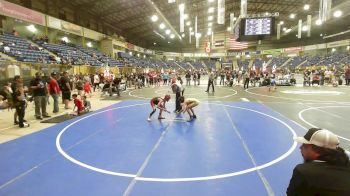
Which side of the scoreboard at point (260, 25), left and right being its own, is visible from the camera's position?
front

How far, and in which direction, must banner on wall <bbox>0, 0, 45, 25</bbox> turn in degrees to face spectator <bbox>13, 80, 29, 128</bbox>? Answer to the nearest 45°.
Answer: approximately 45° to its right

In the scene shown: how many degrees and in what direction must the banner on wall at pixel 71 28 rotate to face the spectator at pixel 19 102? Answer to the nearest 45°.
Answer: approximately 45° to its right

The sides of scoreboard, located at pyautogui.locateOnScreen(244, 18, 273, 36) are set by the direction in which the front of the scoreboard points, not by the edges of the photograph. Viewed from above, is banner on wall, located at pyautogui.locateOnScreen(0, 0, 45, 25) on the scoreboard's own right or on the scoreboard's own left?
on the scoreboard's own right

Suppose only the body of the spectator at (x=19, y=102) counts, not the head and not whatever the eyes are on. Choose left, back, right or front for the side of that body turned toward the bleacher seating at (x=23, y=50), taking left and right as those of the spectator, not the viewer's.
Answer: left

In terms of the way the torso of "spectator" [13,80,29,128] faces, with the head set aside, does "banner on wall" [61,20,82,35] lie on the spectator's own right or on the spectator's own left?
on the spectator's own left

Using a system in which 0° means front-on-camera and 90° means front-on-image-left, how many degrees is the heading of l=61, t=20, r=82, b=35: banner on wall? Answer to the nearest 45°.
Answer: approximately 315°

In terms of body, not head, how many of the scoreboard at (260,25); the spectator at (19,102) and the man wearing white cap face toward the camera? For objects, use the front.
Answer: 1

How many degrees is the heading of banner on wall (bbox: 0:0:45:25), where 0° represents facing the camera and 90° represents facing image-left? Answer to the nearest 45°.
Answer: approximately 315°

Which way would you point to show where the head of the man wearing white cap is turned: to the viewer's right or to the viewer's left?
to the viewer's left

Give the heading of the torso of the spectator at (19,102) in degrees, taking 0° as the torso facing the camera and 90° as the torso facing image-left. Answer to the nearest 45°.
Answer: approximately 270°

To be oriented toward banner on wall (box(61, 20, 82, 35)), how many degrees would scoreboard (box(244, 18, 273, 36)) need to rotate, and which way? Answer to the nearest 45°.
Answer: approximately 90° to its right

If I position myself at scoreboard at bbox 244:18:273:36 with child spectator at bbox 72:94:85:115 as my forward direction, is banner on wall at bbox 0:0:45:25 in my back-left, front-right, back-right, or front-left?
front-right

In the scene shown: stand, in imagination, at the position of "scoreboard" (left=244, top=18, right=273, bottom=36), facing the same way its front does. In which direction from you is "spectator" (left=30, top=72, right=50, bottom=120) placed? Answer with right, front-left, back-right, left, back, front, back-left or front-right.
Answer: front-right

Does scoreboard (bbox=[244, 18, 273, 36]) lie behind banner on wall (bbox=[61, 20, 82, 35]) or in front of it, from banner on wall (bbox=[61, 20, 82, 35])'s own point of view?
in front
